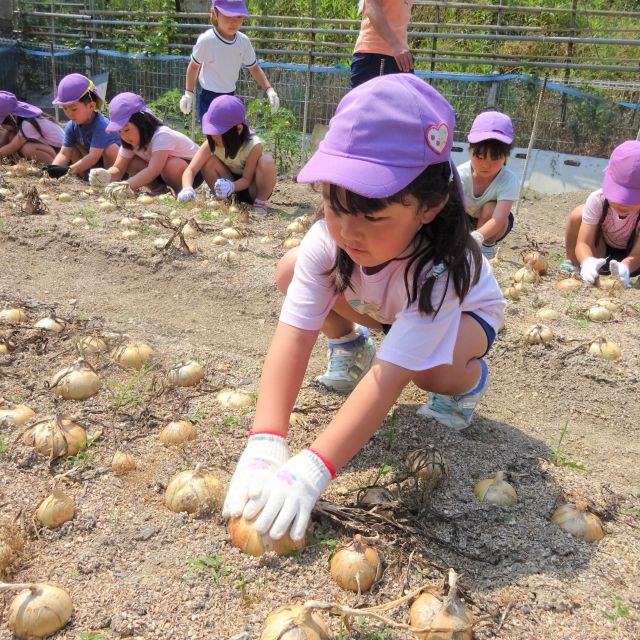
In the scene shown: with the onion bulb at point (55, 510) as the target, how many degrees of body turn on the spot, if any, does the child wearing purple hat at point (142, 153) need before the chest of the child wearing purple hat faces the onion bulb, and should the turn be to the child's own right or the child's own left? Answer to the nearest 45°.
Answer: approximately 45° to the child's own left

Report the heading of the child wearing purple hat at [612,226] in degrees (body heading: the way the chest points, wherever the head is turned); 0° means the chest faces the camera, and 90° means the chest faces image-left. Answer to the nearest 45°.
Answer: approximately 0°

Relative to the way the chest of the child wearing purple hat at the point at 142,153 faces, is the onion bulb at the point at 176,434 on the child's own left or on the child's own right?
on the child's own left

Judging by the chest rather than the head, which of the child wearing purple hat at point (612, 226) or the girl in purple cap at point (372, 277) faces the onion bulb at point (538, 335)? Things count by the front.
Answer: the child wearing purple hat

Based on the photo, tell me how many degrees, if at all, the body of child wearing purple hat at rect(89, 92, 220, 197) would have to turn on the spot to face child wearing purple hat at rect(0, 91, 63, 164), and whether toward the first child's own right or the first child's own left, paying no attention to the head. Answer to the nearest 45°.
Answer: approximately 90° to the first child's own right

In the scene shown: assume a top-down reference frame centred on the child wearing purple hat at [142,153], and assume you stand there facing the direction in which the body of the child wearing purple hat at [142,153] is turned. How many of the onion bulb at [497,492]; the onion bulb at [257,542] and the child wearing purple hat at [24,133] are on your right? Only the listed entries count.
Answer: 1

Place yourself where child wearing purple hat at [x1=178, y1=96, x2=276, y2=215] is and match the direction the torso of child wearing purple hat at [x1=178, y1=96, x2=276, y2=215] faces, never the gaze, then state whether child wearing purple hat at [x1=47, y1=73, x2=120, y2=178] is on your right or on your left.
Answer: on your right

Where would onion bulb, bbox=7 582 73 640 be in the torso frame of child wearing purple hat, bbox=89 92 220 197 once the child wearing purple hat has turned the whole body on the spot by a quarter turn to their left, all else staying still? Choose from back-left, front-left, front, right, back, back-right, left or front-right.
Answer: front-right

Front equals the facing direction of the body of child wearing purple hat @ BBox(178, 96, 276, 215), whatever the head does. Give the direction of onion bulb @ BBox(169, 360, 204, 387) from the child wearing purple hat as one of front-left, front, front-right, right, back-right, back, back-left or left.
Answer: front-left

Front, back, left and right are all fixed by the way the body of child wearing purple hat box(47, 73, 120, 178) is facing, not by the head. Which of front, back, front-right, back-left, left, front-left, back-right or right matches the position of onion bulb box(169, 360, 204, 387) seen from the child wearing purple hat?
front-left
